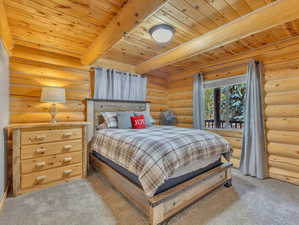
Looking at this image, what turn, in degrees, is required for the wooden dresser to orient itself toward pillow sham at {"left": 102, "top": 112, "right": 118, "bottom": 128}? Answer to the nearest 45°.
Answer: approximately 45° to its left

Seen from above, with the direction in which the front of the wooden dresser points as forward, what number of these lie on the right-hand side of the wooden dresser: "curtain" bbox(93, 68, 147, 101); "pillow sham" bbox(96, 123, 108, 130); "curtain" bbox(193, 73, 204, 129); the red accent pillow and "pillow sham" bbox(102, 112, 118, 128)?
0

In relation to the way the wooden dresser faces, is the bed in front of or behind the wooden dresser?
in front

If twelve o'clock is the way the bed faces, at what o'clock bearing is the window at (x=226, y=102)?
The window is roughly at 9 o'clock from the bed.

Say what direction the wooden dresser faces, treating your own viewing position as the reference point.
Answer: facing the viewer and to the right of the viewer

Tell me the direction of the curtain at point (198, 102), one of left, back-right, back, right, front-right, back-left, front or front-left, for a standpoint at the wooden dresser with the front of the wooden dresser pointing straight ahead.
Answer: front-left

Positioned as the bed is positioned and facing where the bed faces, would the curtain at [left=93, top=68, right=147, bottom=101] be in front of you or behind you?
behind

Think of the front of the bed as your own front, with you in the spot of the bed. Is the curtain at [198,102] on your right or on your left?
on your left

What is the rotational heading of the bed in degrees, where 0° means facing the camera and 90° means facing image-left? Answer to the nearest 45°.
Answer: approximately 315°

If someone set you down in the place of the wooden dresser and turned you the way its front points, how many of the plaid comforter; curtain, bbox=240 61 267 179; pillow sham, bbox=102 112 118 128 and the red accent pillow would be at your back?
0

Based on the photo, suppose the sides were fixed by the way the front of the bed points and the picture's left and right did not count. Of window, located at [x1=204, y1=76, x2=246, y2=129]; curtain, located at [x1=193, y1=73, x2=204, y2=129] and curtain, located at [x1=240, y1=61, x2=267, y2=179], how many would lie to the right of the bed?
0

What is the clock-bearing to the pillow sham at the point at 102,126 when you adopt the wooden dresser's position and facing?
The pillow sham is roughly at 10 o'clock from the wooden dresser.

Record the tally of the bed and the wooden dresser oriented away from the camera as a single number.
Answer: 0
